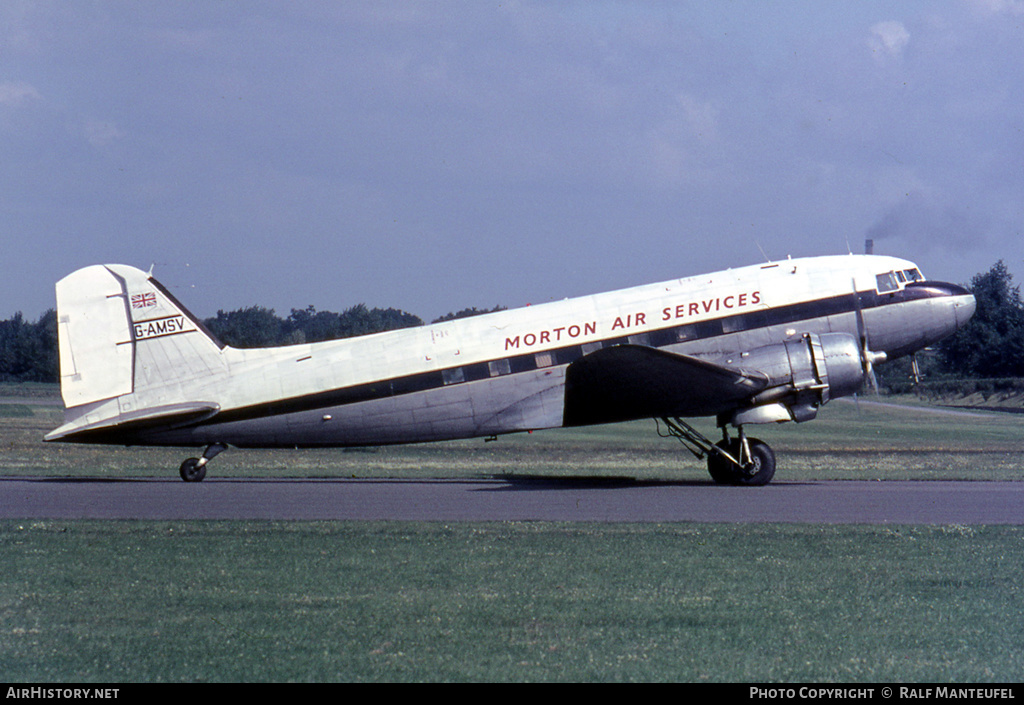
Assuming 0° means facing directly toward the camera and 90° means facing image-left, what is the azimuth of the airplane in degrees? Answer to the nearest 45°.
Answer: approximately 270°
